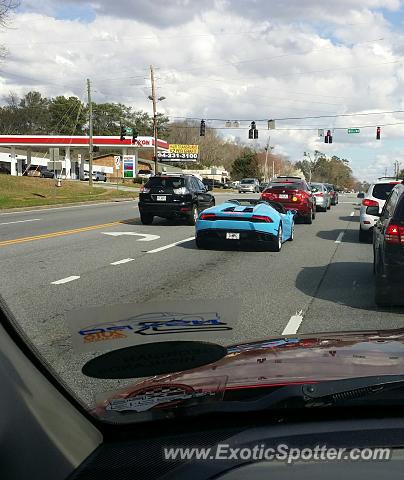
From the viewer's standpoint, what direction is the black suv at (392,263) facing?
away from the camera

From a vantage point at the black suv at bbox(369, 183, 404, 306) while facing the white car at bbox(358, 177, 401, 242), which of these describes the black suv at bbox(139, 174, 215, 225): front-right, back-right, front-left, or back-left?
front-left

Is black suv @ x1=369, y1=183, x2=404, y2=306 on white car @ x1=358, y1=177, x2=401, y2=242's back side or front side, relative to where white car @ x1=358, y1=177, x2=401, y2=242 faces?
on the back side

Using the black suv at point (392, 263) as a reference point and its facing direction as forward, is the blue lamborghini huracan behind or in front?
in front

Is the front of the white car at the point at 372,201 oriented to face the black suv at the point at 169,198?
no

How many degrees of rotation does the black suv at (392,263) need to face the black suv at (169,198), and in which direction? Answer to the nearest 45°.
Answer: approximately 45° to its left

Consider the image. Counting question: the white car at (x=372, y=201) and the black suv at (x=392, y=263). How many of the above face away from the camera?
2

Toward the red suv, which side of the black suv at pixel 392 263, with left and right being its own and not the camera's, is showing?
front

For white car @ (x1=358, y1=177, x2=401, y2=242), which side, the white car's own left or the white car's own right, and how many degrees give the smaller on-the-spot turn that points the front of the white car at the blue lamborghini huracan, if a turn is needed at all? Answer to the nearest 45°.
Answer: approximately 135° to the white car's own left

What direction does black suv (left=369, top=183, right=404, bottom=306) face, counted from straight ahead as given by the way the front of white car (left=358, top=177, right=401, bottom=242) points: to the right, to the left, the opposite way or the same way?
the same way

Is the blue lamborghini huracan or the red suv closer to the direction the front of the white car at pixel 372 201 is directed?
the red suv

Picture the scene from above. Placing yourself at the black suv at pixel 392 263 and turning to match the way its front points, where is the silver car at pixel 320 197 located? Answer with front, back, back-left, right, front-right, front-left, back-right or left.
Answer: front

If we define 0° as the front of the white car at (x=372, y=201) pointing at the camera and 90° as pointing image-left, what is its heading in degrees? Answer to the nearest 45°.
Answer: approximately 180°
